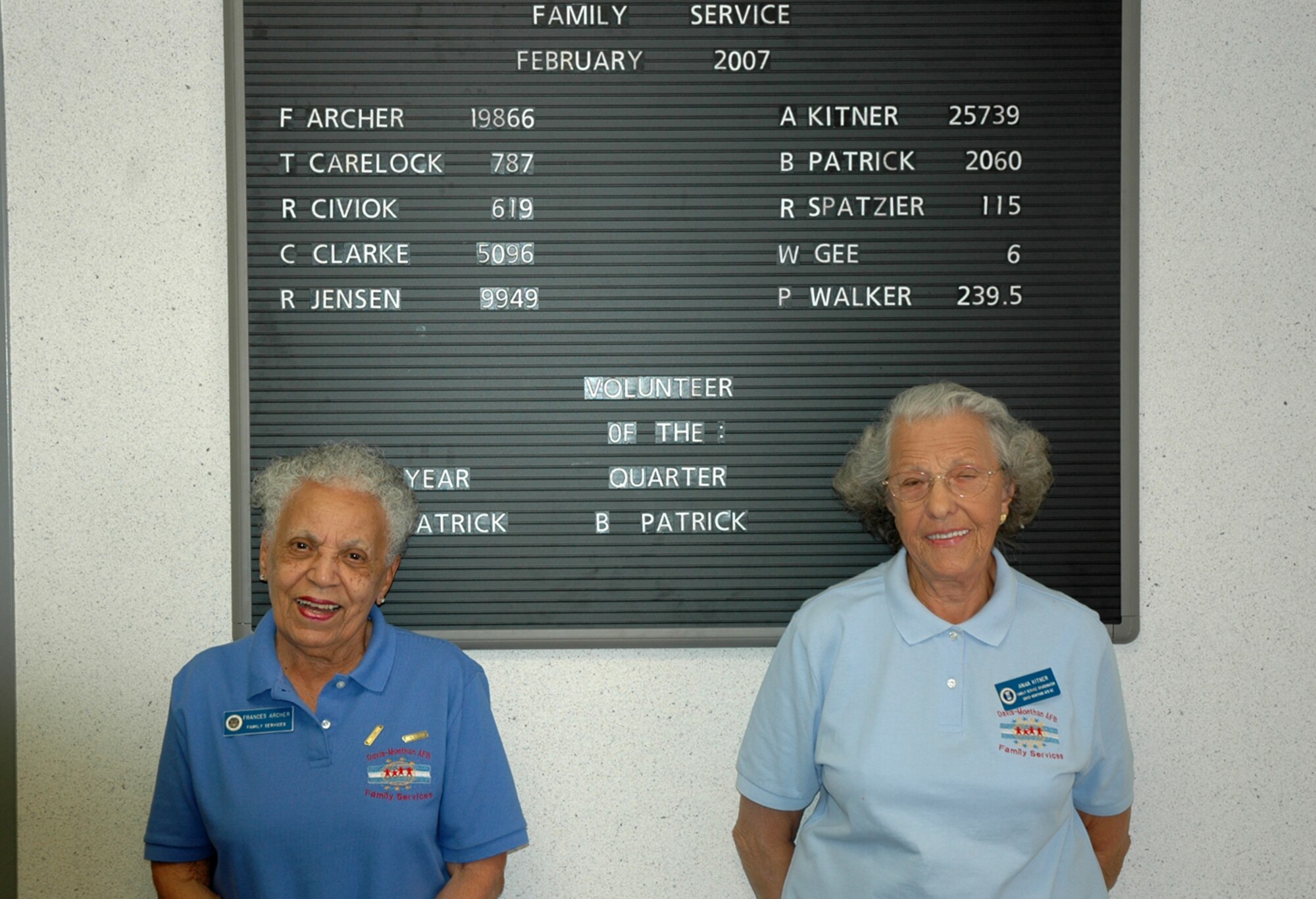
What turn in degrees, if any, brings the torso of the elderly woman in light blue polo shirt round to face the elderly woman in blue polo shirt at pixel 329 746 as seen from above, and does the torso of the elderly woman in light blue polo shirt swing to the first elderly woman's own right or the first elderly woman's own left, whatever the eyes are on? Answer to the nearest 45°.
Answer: approximately 90° to the first elderly woman's own right

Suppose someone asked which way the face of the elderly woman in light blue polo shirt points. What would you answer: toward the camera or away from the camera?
toward the camera

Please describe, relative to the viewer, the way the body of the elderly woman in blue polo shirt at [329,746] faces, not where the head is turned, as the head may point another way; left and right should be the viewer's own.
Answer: facing the viewer

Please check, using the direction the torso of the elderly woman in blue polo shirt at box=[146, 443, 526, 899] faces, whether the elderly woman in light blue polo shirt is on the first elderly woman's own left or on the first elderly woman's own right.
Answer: on the first elderly woman's own left

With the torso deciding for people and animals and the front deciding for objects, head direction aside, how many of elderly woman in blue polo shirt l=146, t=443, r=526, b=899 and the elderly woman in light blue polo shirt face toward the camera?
2

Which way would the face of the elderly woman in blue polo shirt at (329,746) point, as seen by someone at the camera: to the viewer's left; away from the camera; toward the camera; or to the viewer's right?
toward the camera

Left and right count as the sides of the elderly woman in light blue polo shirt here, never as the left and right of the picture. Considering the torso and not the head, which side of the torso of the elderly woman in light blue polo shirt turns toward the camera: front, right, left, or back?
front
